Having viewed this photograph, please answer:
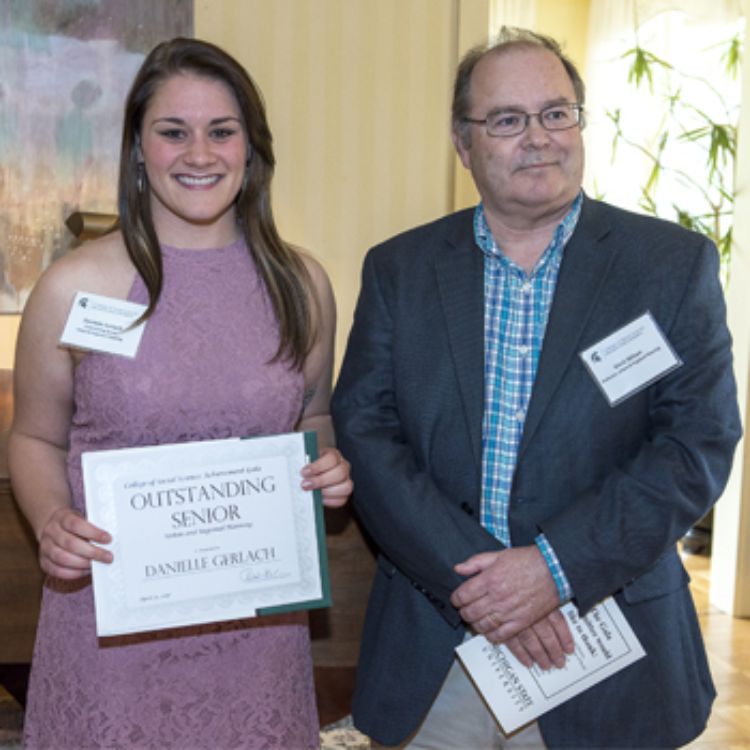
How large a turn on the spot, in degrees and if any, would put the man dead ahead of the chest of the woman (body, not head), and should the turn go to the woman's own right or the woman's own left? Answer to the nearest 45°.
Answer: approximately 90° to the woman's own left

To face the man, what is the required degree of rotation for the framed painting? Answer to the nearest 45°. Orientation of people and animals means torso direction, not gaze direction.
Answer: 0° — it already faces them

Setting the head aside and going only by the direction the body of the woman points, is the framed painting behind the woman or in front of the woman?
behind

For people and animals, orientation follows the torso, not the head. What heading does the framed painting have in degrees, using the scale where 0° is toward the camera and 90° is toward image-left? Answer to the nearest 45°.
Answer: approximately 0°

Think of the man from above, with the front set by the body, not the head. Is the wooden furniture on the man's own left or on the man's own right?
on the man's own right
